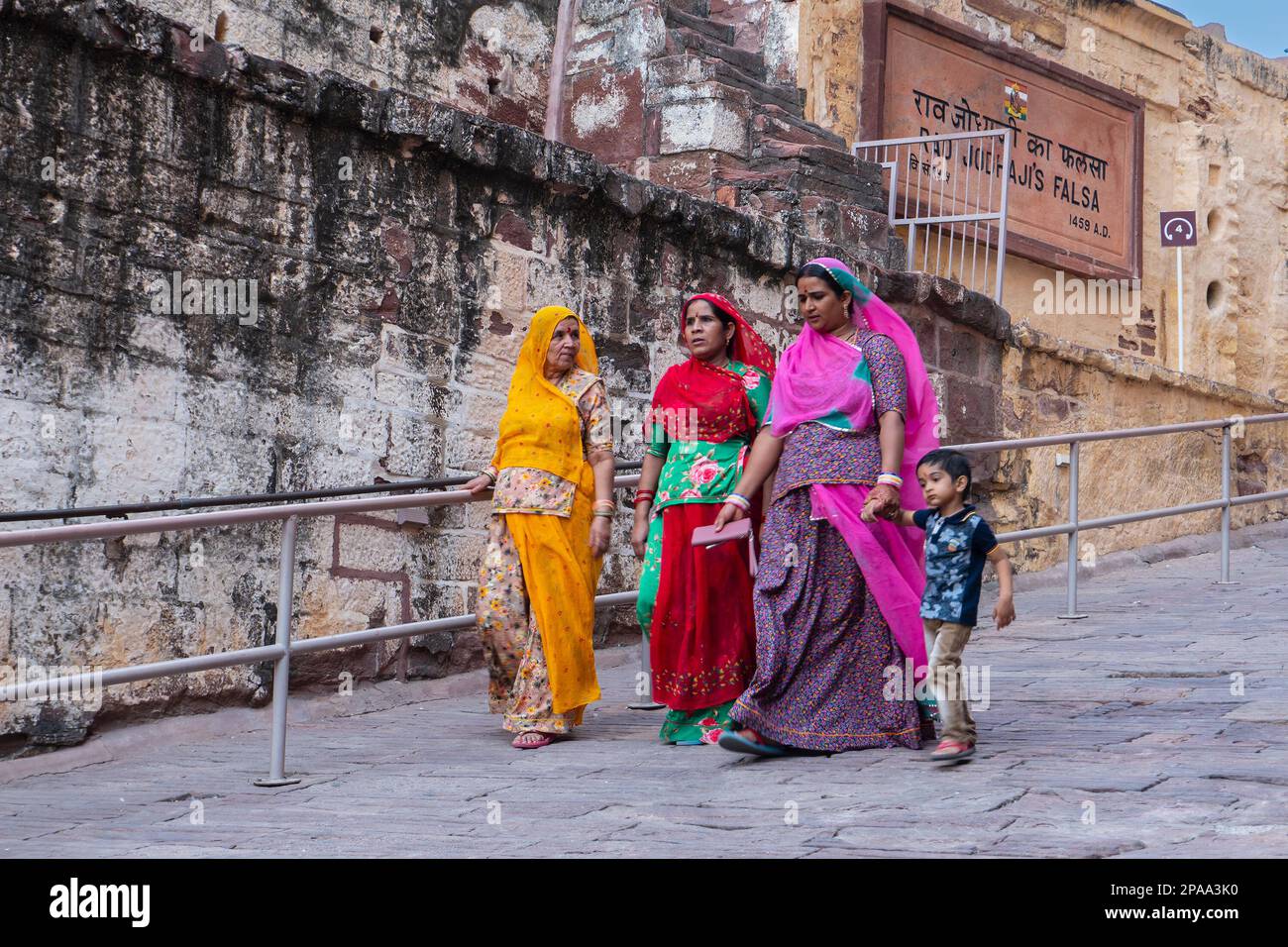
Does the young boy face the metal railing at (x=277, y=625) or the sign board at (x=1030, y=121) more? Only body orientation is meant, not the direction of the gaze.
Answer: the metal railing

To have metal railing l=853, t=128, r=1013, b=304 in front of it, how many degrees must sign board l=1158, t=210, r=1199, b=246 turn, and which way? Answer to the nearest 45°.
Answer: approximately 45° to its right

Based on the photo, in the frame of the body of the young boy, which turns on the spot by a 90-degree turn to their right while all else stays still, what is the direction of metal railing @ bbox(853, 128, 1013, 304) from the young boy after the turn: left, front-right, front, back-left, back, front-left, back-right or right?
front-right

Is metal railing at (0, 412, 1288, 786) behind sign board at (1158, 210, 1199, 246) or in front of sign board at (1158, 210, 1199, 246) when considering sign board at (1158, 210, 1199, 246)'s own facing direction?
in front

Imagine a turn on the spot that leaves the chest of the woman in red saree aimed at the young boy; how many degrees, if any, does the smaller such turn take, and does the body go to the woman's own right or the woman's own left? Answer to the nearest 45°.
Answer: approximately 90° to the woman's own left

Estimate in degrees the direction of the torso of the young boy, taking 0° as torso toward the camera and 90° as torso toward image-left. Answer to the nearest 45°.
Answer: approximately 45°

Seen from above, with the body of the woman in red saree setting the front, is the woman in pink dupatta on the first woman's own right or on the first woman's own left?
on the first woman's own left

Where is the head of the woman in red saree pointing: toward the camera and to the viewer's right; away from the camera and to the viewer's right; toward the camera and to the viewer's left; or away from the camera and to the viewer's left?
toward the camera and to the viewer's left

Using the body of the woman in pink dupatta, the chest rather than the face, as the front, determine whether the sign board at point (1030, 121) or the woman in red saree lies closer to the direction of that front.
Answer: the woman in red saree

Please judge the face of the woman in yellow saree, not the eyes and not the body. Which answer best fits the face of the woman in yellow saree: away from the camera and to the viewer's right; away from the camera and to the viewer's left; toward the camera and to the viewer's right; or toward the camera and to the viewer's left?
toward the camera and to the viewer's right

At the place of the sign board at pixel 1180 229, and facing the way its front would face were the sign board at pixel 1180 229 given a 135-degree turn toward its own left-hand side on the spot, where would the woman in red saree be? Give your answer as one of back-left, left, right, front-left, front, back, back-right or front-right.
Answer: back-right
